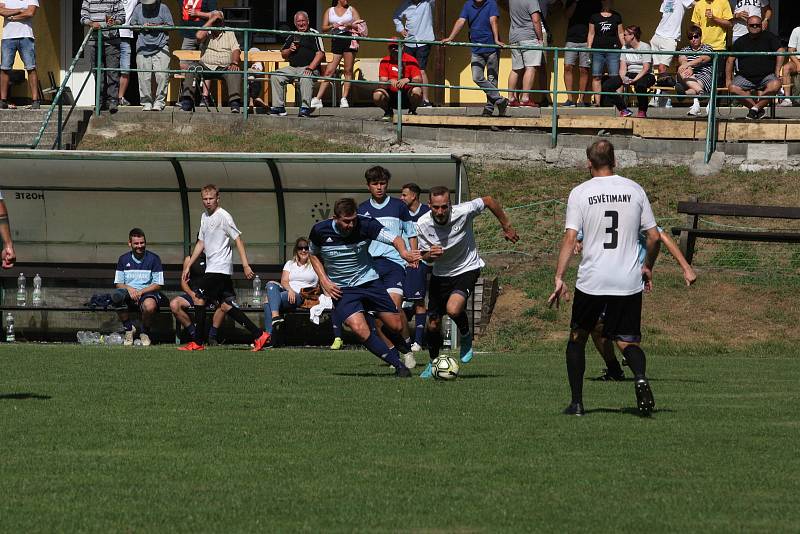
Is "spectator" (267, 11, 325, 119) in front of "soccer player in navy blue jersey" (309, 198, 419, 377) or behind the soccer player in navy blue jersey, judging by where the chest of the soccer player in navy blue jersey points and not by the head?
behind

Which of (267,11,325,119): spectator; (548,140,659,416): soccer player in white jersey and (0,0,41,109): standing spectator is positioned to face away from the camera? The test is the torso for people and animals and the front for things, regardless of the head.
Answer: the soccer player in white jersey

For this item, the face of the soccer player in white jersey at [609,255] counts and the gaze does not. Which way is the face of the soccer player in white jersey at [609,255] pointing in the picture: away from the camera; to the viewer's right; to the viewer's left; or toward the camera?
away from the camera

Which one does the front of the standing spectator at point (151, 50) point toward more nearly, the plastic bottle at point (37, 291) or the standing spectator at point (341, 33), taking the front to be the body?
the plastic bottle

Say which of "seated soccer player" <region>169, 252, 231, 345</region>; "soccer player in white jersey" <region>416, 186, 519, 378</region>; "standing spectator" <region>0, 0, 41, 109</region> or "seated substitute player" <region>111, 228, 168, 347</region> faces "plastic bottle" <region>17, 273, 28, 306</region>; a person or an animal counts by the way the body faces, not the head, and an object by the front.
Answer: the standing spectator

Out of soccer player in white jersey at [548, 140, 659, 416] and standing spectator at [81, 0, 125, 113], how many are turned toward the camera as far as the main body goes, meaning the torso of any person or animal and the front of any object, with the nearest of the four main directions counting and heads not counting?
1
